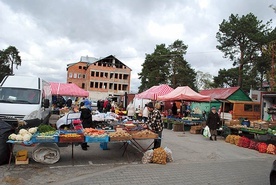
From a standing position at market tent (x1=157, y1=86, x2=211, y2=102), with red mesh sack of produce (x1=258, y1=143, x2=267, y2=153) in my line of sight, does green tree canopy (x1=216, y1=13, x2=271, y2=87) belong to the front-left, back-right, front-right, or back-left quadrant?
back-left

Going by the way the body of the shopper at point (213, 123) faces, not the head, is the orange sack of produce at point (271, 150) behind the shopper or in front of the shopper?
in front

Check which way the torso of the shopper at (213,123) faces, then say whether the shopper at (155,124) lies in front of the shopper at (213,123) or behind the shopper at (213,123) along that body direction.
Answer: in front

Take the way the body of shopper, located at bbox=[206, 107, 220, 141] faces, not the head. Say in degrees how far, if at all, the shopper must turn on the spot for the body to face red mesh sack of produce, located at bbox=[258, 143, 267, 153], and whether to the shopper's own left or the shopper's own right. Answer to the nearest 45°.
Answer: approximately 45° to the shopper's own left

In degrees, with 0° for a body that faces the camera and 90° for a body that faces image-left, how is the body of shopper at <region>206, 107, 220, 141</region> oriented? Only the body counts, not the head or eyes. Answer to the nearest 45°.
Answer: approximately 0°

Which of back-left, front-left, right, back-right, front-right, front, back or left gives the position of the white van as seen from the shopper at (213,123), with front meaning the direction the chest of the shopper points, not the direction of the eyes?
front-right

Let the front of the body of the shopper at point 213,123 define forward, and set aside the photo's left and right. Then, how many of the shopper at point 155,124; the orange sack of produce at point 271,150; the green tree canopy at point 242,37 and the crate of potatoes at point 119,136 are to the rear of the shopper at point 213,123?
1

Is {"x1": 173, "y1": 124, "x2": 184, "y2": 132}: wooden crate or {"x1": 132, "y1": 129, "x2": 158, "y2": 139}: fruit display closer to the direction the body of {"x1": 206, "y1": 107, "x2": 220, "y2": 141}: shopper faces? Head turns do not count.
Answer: the fruit display

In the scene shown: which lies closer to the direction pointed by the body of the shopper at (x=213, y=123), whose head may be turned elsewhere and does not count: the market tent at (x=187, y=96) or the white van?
the white van

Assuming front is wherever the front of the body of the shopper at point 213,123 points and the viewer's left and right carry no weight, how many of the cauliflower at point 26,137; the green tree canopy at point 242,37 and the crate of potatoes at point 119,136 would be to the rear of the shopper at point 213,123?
1

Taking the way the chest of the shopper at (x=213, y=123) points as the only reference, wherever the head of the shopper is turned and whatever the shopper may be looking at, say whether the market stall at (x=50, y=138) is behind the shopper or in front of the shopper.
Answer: in front

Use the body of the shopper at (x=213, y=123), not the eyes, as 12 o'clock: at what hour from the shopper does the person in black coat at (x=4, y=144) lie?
The person in black coat is roughly at 1 o'clock from the shopper.
